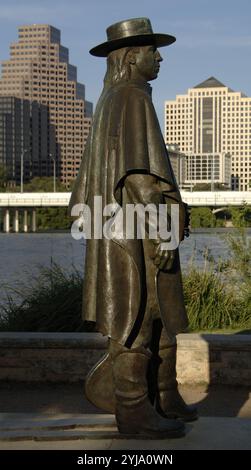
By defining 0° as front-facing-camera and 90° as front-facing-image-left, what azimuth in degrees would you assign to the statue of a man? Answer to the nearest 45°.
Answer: approximately 270°

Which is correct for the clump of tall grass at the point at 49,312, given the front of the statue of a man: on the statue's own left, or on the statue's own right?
on the statue's own left

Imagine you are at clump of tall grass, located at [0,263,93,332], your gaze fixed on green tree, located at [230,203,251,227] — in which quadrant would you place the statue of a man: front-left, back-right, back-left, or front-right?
back-right

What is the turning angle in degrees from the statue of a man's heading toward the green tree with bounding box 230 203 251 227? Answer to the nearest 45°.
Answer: approximately 90° to its left
